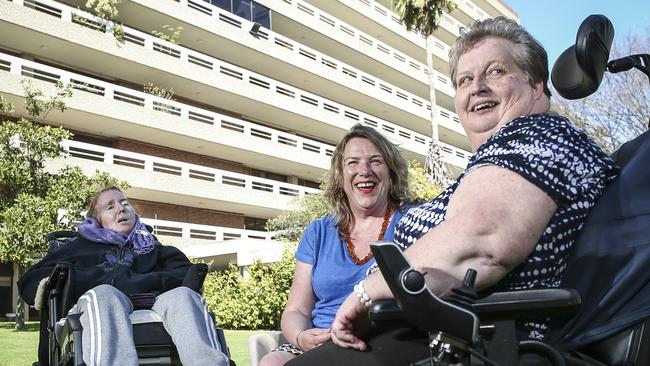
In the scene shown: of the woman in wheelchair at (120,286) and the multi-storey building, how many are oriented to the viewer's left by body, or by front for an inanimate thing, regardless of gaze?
0

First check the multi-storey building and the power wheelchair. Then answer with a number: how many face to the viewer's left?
1

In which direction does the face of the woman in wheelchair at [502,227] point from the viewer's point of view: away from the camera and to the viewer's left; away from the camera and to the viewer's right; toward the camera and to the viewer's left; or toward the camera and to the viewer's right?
toward the camera and to the viewer's left

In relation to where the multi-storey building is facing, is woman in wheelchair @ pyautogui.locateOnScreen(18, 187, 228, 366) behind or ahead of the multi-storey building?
ahead

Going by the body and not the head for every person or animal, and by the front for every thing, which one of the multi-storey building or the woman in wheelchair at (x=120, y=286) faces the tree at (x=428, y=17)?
the multi-storey building

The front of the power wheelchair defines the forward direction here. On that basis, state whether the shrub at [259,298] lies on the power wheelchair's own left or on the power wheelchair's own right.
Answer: on the power wheelchair's own right

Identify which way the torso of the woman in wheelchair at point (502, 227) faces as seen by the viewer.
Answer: to the viewer's left

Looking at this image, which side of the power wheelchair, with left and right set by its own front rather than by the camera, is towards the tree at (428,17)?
right

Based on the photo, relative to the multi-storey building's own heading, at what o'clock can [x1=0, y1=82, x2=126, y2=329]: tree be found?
The tree is roughly at 2 o'clock from the multi-storey building.

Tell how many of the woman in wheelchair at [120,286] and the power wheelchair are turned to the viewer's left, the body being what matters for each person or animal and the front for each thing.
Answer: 1

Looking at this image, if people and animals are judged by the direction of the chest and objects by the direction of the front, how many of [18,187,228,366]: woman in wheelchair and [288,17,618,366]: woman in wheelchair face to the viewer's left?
1

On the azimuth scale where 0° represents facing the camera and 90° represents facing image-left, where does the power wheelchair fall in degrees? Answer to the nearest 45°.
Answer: approximately 90°

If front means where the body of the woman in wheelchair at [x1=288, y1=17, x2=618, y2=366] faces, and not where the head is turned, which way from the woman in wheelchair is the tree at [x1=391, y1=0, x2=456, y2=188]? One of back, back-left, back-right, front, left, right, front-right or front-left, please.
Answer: right

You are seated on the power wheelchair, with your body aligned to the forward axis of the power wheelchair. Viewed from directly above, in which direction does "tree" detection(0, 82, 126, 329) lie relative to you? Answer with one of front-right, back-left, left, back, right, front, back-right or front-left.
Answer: front-right

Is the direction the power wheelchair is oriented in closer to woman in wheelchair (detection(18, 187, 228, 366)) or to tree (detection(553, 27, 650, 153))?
the woman in wheelchair

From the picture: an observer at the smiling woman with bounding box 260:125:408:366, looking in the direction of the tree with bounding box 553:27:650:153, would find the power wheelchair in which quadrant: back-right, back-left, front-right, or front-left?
back-right

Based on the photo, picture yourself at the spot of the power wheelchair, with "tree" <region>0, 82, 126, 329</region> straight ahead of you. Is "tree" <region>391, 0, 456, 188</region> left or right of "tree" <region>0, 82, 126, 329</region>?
right
